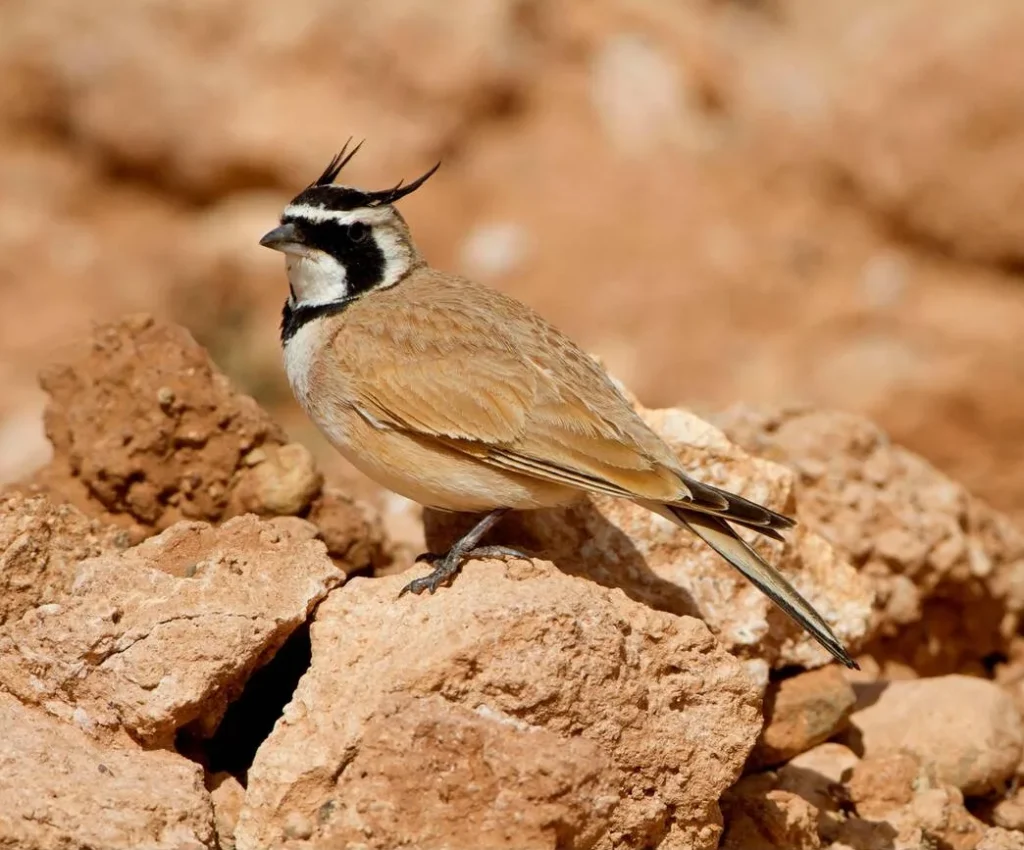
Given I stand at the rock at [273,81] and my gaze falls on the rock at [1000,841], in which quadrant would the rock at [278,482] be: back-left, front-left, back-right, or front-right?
front-right

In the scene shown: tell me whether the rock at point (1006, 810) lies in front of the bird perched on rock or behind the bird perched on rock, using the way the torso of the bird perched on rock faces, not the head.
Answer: behind

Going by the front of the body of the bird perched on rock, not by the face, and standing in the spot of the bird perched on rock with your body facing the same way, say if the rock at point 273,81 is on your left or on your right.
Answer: on your right

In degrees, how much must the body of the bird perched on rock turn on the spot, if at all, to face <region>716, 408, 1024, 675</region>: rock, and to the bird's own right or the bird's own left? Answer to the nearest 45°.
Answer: approximately 135° to the bird's own right

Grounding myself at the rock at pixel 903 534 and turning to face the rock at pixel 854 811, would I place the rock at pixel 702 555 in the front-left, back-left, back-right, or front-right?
front-right

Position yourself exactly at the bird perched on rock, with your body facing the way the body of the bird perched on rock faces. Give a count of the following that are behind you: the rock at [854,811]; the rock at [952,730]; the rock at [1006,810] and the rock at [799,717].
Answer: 4

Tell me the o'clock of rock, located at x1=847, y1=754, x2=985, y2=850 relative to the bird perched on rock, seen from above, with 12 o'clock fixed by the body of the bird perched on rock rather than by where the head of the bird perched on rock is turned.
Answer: The rock is roughly at 6 o'clock from the bird perched on rock.

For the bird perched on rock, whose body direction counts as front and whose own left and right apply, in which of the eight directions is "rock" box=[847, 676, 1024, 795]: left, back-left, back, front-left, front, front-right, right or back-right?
back

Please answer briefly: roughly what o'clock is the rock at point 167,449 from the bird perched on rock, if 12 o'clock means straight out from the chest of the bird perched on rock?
The rock is roughly at 1 o'clock from the bird perched on rock.

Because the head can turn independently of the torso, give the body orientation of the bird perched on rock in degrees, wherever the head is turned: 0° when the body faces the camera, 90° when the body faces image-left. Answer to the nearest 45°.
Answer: approximately 90°

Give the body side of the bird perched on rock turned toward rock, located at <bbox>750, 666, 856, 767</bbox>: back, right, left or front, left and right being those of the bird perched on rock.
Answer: back

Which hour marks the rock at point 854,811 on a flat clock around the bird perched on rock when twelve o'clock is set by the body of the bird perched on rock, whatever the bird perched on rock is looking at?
The rock is roughly at 6 o'clock from the bird perched on rock.

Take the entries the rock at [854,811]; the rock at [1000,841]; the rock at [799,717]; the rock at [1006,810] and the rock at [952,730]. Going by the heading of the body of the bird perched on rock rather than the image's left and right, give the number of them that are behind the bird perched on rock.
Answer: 5
